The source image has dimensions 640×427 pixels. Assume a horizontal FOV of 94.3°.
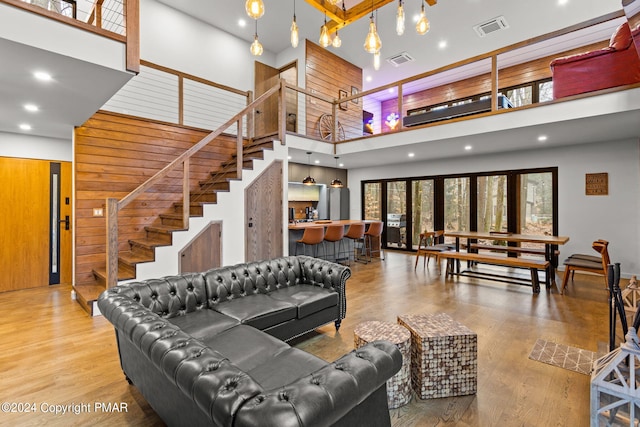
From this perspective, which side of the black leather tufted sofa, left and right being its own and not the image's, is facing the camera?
right

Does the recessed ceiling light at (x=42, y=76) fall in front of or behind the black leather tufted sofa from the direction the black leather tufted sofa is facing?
behind

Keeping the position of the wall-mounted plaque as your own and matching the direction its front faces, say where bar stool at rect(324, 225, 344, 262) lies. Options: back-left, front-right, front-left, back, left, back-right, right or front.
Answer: front-right

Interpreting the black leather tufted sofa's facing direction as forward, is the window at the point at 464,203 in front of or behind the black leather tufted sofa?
in front

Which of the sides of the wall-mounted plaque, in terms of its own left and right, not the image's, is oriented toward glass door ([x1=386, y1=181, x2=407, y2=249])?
right

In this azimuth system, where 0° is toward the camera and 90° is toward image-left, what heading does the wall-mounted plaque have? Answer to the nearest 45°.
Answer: approximately 0°

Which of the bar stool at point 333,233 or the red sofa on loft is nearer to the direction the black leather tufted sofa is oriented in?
the red sofa on loft

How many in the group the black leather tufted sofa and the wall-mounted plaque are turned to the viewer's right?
1

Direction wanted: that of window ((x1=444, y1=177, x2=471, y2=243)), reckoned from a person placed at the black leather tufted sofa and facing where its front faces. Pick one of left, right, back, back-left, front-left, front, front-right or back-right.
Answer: front-left
